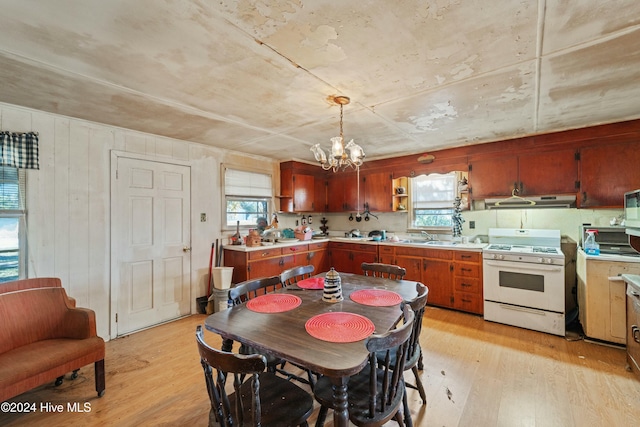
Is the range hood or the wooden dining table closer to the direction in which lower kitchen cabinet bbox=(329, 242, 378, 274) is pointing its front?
the wooden dining table

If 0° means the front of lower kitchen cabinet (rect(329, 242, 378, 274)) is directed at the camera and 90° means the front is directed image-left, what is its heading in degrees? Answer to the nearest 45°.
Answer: approximately 45°

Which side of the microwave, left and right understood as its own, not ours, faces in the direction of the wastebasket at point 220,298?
front

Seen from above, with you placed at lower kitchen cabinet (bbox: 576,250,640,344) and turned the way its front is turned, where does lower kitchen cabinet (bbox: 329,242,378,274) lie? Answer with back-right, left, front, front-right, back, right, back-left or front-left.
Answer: right

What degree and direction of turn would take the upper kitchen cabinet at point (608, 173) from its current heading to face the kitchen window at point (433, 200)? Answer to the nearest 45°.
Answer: approximately 90° to its right

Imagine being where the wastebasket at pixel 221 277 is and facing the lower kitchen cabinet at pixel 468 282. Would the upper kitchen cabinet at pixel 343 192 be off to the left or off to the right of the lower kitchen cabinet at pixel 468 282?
left

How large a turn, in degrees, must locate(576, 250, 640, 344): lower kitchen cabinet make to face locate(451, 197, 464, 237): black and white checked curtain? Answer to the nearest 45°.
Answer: approximately 90° to its right

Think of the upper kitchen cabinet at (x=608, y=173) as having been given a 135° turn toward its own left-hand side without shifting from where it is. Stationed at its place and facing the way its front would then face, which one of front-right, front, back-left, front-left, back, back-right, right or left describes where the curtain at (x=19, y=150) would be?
back

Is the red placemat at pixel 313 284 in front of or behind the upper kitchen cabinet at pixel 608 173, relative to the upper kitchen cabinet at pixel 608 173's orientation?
in front

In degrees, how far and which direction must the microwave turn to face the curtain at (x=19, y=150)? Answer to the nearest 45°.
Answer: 0° — it already faces it

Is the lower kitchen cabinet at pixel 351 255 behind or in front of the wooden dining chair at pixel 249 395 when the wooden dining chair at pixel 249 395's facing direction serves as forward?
in front

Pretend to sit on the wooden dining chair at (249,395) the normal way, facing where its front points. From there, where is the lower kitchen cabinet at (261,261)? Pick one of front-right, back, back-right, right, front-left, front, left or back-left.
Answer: front-left

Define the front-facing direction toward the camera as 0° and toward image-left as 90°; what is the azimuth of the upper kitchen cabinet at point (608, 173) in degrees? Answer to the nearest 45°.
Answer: approximately 0°

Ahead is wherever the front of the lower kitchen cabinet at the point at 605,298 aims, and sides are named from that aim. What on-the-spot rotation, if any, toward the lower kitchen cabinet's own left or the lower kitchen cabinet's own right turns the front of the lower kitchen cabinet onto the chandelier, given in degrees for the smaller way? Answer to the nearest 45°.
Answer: approximately 45° to the lower kitchen cabinet's own right

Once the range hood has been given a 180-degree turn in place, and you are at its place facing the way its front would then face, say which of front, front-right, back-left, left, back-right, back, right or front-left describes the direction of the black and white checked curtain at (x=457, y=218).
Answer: left
